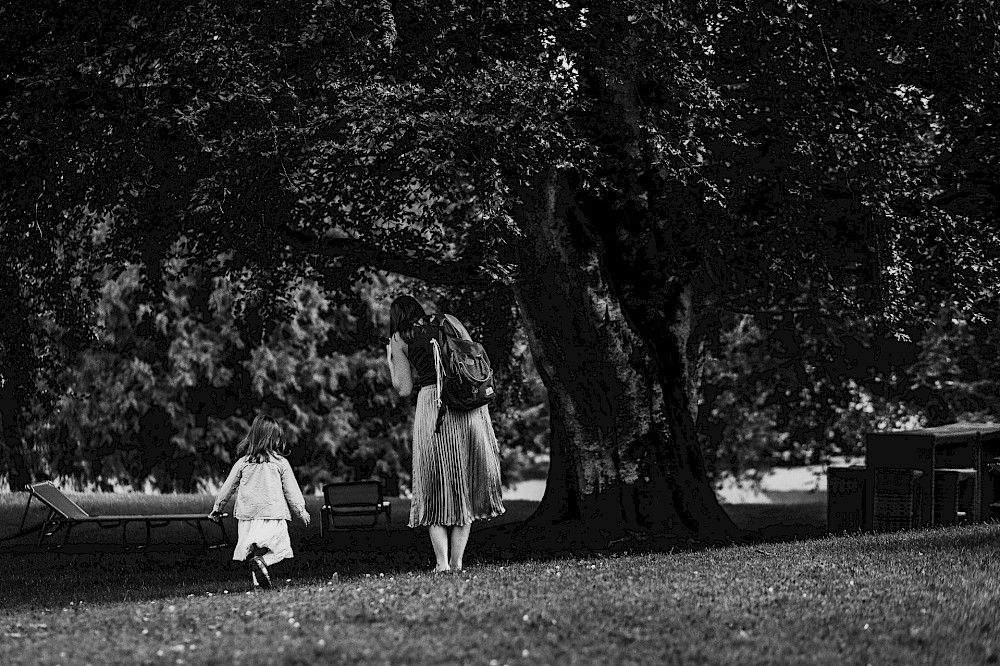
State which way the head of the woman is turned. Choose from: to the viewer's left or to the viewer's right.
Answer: to the viewer's left

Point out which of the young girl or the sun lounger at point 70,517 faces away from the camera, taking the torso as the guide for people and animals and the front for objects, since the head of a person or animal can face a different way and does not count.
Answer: the young girl

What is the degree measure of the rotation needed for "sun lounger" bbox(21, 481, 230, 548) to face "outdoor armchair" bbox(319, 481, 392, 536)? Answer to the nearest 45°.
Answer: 0° — it already faces it

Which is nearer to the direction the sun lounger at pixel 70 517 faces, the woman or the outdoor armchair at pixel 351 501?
the outdoor armchair

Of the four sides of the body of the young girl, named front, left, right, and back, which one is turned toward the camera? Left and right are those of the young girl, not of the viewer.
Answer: back

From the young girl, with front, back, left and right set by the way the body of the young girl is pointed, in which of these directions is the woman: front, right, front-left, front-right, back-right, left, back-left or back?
right

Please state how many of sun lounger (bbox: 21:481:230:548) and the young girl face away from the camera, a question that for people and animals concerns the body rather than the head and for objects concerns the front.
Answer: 1

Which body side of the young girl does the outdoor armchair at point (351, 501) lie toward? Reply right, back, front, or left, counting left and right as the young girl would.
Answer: front

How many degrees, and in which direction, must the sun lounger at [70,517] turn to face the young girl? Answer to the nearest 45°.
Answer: approximately 90° to its right

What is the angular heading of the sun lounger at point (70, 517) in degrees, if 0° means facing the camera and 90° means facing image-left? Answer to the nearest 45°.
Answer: approximately 270°

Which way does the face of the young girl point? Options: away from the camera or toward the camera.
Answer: away from the camera

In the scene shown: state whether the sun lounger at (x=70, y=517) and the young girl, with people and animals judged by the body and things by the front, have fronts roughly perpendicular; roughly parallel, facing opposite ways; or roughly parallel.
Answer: roughly perpendicular

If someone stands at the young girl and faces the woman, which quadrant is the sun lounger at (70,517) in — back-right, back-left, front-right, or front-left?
back-left
